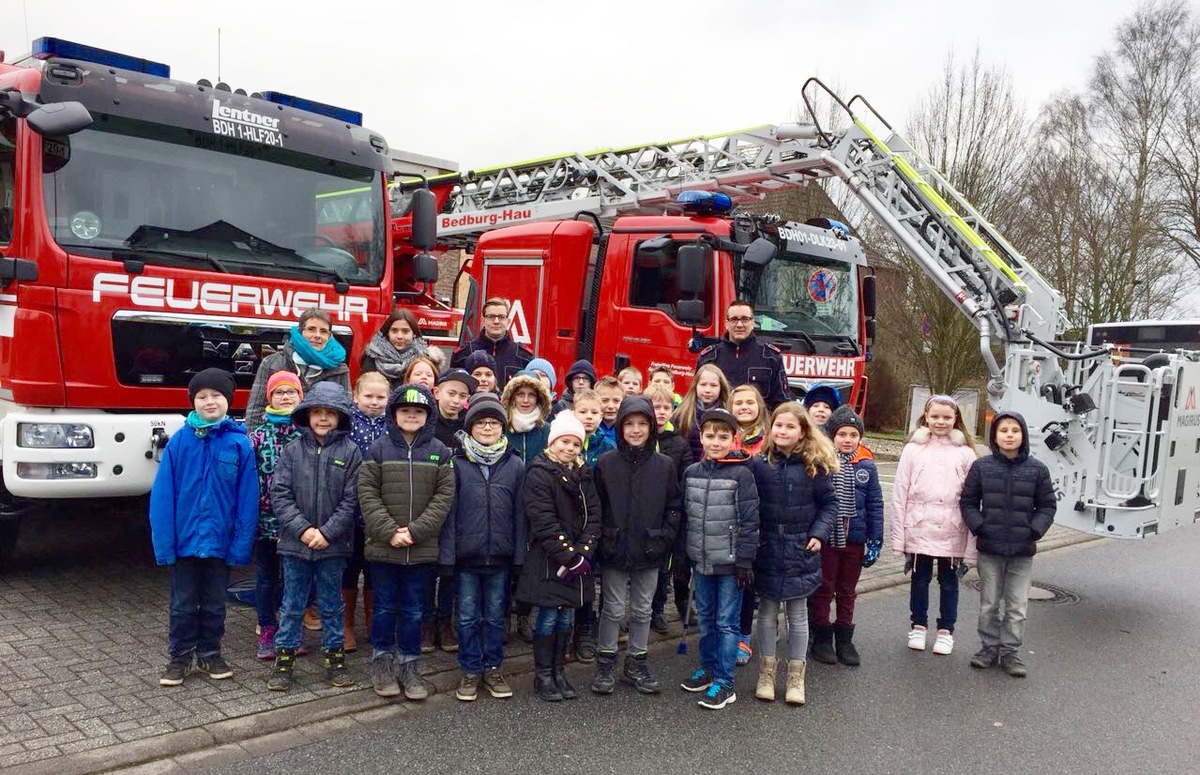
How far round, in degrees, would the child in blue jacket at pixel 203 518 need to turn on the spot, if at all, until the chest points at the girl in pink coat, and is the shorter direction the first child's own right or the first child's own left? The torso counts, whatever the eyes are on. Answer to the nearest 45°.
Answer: approximately 90° to the first child's own left

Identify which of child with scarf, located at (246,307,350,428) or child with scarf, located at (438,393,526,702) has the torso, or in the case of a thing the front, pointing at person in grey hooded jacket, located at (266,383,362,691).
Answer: child with scarf, located at (246,307,350,428)

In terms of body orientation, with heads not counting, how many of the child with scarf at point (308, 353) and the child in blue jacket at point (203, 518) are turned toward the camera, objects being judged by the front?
2

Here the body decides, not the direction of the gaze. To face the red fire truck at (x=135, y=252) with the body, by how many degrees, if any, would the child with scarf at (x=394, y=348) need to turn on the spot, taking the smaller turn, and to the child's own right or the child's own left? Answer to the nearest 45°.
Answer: approximately 90° to the child's own right

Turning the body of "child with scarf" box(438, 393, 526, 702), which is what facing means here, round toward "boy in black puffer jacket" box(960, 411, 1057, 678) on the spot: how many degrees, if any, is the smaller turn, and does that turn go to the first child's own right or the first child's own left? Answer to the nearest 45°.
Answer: approximately 90° to the first child's own left

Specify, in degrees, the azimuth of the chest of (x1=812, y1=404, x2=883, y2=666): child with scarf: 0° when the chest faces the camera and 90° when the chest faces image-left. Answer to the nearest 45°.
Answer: approximately 0°

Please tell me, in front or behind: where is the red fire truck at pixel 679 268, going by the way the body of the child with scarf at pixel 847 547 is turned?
behind

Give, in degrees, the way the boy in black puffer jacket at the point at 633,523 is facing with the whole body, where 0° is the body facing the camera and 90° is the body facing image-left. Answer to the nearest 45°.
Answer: approximately 0°

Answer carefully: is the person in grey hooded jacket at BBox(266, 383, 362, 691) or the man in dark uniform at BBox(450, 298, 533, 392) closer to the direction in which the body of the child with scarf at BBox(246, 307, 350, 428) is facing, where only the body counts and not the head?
the person in grey hooded jacket
